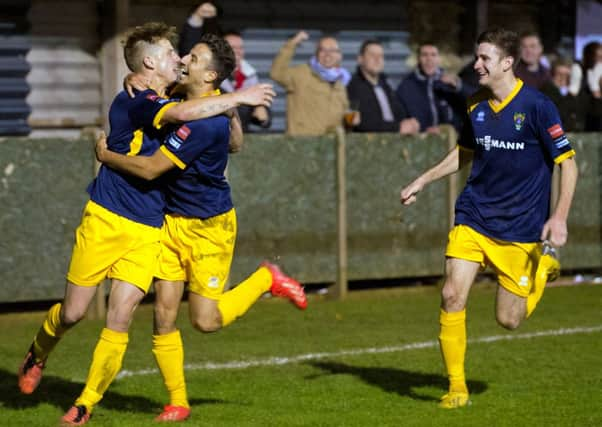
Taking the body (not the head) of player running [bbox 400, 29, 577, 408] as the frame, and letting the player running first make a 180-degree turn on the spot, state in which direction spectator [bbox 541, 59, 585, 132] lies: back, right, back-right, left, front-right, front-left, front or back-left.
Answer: front-left

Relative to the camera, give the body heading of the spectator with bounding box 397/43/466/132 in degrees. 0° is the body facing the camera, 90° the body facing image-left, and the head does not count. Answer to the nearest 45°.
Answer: approximately 0°

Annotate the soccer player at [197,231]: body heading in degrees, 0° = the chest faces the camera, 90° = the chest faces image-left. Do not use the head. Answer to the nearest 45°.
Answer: approximately 45°

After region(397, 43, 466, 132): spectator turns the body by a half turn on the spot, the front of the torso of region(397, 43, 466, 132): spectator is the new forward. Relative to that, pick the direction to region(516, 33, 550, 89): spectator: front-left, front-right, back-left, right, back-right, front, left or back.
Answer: front-right

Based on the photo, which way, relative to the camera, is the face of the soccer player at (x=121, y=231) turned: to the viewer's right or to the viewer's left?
to the viewer's right

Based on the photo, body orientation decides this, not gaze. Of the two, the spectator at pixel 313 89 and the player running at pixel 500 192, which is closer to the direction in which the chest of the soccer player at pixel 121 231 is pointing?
the player running

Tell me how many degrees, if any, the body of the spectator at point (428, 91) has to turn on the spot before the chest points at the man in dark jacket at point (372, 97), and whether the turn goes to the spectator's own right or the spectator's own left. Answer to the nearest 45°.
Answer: approximately 45° to the spectator's own right

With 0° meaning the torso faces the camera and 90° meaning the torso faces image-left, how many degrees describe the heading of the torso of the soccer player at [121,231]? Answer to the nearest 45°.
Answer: approximately 270°
